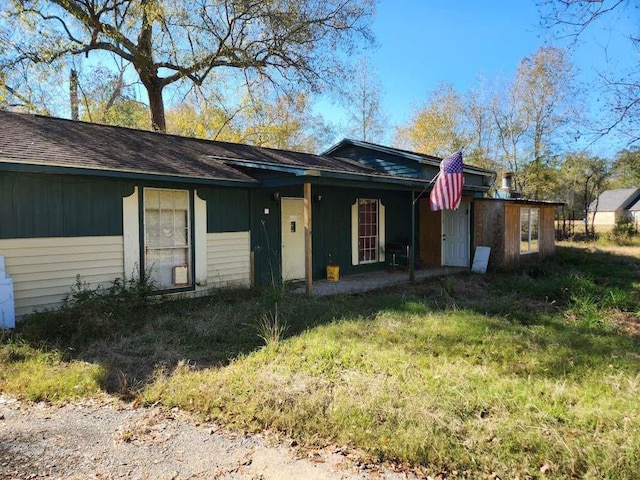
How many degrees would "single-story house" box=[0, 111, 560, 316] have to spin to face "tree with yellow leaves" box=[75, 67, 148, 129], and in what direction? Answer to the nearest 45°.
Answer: approximately 135° to its left

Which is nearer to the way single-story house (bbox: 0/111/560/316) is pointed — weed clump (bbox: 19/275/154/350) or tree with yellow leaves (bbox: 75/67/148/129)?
the weed clump

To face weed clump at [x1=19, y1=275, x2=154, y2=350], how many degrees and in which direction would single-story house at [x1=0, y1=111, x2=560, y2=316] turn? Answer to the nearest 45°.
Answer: approximately 45° to its right

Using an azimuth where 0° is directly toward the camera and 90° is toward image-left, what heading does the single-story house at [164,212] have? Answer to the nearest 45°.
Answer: approximately 315°
